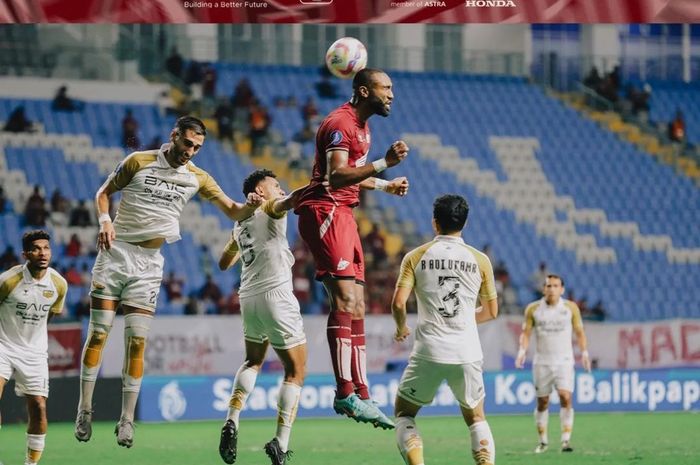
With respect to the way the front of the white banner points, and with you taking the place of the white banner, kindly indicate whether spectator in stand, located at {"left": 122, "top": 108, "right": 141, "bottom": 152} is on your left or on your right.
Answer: on your right

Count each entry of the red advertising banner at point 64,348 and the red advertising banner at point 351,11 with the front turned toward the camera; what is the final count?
2

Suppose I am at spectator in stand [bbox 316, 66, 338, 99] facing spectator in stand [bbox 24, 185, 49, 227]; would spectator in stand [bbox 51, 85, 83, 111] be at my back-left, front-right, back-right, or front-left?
front-right

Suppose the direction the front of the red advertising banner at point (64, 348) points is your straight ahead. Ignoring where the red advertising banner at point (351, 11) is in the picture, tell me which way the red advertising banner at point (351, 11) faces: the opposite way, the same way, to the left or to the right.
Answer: the same way

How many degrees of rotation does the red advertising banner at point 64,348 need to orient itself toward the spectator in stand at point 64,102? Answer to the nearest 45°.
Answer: approximately 180°

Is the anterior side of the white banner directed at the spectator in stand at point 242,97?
no

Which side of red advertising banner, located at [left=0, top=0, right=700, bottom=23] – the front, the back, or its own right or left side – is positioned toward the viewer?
front

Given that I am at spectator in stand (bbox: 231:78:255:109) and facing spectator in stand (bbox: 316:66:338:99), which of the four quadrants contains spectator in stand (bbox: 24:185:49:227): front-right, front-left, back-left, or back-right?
back-right

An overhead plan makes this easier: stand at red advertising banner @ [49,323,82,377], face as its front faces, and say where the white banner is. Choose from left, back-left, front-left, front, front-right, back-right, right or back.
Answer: left

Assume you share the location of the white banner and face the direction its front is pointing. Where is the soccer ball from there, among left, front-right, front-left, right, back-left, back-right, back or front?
front

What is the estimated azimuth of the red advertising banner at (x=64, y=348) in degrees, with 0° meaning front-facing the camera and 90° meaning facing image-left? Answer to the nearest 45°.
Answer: approximately 0°

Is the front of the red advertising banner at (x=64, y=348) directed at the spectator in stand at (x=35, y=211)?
no

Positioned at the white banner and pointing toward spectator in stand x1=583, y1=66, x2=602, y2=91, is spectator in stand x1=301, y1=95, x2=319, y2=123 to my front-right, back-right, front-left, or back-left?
front-left

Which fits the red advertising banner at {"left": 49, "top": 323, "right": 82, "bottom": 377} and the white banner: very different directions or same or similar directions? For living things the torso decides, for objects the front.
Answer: same or similar directions

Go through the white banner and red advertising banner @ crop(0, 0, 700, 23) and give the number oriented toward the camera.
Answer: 2

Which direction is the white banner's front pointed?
toward the camera

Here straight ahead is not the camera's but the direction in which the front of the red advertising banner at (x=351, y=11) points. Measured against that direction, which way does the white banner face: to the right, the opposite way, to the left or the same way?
the same way
